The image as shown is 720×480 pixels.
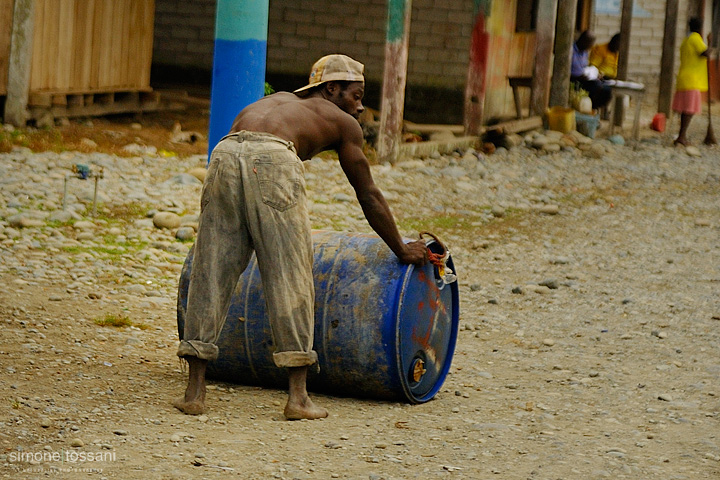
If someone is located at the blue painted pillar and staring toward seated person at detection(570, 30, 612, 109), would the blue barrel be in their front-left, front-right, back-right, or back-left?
back-right

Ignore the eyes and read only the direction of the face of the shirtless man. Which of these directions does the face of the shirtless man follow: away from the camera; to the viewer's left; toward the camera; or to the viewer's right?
to the viewer's right

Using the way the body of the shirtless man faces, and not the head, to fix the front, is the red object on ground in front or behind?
in front

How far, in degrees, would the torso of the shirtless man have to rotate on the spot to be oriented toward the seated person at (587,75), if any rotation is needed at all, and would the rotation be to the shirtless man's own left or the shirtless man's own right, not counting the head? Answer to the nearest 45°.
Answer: approximately 45° to the shirtless man's own left

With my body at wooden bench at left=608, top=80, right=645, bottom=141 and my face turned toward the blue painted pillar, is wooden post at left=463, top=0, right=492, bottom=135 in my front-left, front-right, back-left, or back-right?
front-right

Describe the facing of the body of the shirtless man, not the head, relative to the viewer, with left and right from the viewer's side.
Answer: facing away from the viewer and to the right of the viewer

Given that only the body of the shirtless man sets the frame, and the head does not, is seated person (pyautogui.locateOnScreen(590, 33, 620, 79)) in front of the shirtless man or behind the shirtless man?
in front

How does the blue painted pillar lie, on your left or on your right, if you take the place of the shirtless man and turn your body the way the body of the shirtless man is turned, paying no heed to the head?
on your left
